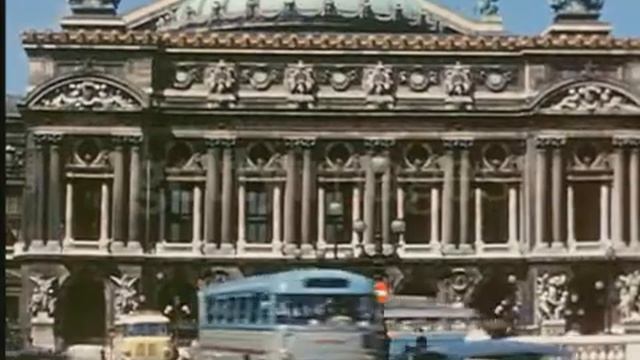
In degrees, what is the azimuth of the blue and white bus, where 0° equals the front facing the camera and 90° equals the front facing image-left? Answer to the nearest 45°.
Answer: approximately 315°

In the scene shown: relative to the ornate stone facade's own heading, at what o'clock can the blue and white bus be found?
The blue and white bus is roughly at 12 o'clock from the ornate stone facade.

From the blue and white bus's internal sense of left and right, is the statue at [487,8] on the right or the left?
on its left

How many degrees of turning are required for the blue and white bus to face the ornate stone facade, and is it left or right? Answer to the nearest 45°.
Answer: approximately 135° to its left
